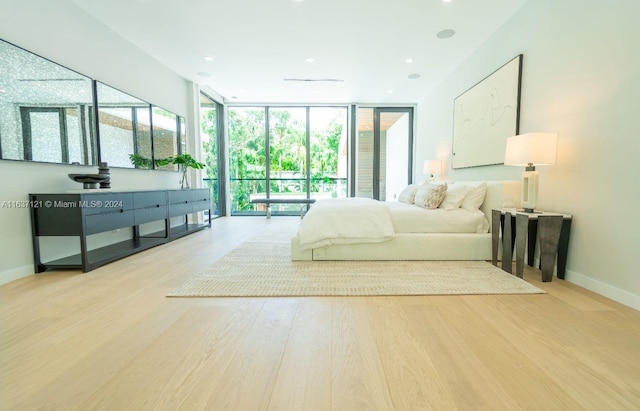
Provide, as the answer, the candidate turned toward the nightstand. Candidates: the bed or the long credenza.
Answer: the long credenza

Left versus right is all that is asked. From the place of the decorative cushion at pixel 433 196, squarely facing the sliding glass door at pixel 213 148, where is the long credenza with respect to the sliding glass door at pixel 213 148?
left

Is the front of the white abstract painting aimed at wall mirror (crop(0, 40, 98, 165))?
yes

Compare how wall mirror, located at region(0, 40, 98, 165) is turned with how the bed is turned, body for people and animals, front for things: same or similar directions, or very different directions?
very different directions

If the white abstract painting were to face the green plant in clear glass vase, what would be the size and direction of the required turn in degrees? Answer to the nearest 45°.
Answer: approximately 45° to its right

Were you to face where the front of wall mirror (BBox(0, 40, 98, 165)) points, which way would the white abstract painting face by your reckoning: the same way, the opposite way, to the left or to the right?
the opposite way

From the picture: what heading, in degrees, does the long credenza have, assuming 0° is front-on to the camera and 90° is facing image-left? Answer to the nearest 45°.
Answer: approximately 315°

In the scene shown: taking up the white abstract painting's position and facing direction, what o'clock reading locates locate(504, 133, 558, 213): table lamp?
The table lamp is roughly at 10 o'clock from the white abstract painting.

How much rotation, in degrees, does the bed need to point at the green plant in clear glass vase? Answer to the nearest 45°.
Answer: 0° — it already faces it

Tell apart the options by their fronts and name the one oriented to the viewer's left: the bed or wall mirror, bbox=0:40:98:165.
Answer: the bed

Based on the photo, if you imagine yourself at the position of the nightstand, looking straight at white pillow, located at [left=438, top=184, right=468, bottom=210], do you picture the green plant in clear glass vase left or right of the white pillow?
left

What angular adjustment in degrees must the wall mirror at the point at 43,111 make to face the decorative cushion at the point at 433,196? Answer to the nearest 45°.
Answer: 0° — it already faces it

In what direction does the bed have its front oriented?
to the viewer's left

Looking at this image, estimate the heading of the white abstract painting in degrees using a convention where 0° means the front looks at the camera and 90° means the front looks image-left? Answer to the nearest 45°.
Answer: approximately 45°
